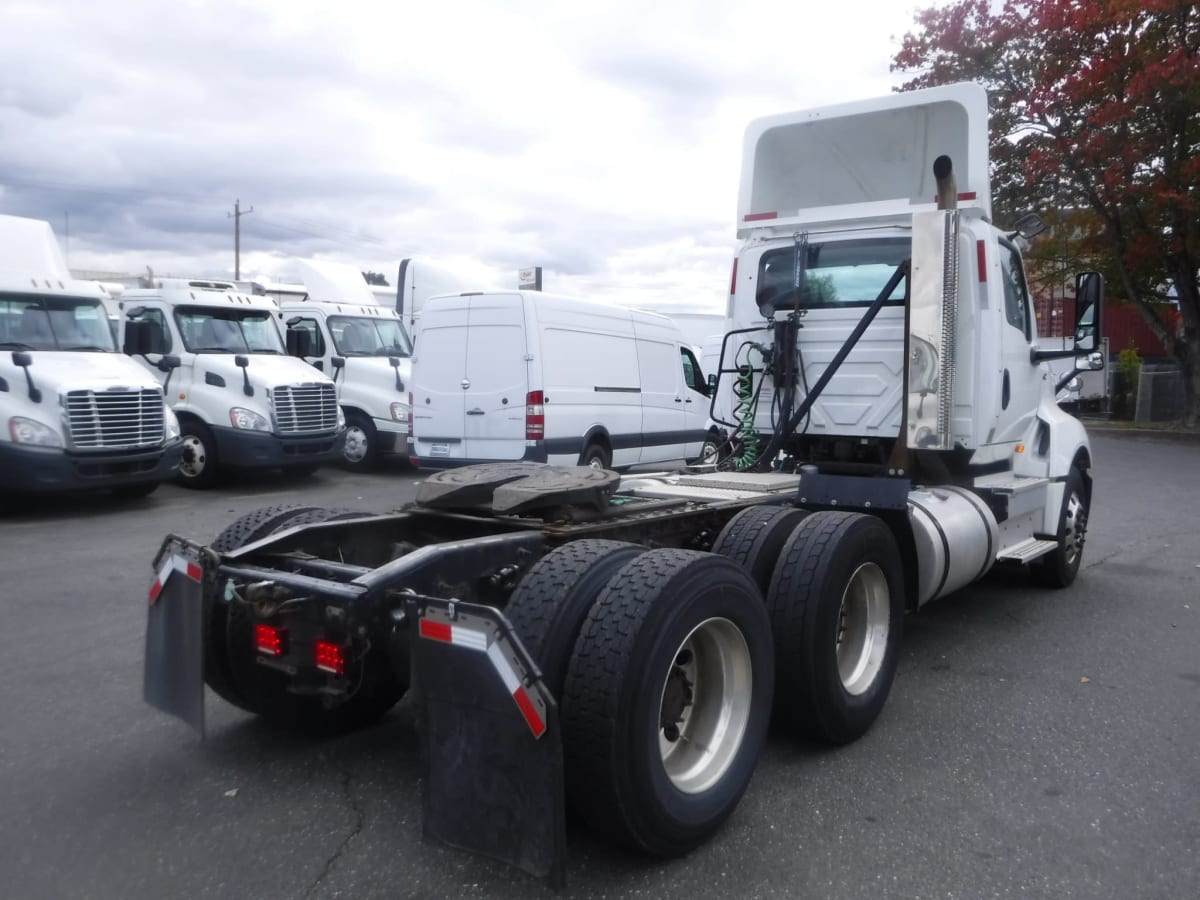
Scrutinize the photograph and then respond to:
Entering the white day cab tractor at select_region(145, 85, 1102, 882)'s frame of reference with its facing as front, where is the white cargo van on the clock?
The white cargo van is roughly at 10 o'clock from the white day cab tractor.

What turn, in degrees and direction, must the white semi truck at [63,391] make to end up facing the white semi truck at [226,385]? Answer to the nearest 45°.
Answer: approximately 90° to its left

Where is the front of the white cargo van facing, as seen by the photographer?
facing away from the viewer and to the right of the viewer

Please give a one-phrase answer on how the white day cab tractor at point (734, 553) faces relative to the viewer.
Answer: facing away from the viewer and to the right of the viewer

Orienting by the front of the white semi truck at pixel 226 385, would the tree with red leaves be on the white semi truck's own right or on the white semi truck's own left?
on the white semi truck's own left

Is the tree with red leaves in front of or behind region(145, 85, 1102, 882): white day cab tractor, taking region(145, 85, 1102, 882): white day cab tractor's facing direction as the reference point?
in front

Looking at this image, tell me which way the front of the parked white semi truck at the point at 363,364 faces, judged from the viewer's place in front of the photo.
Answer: facing the viewer and to the right of the viewer

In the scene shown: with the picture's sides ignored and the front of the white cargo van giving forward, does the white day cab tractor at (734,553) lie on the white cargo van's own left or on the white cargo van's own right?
on the white cargo van's own right

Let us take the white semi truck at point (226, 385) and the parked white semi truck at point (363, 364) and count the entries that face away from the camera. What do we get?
0

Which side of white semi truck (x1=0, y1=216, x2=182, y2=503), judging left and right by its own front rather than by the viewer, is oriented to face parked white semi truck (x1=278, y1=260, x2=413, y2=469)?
left

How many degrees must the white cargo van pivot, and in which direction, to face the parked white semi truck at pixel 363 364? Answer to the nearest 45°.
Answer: approximately 90° to its left
